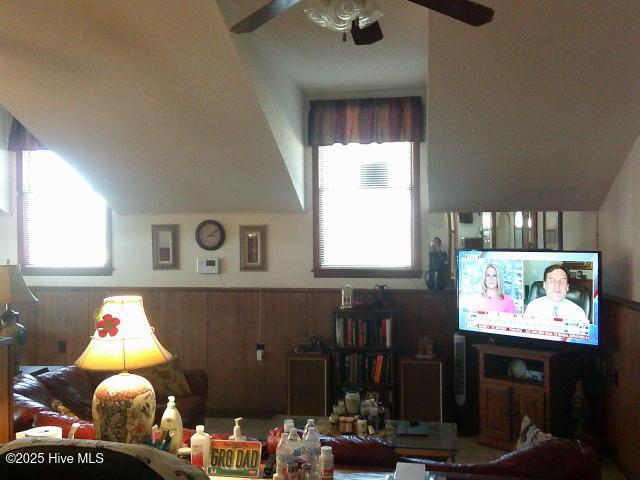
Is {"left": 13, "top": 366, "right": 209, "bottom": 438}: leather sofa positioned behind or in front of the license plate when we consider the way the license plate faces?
behind

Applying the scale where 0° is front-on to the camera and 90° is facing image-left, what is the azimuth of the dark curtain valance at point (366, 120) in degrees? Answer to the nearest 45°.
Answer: approximately 0°

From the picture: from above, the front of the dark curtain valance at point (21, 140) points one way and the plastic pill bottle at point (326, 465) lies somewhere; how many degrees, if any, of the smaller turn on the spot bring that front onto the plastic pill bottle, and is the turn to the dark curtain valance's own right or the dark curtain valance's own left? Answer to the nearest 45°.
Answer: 0° — it already faces it

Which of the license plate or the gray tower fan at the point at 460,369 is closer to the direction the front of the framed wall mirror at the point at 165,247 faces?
the license plate

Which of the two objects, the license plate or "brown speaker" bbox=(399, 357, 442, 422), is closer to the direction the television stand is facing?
the license plate
